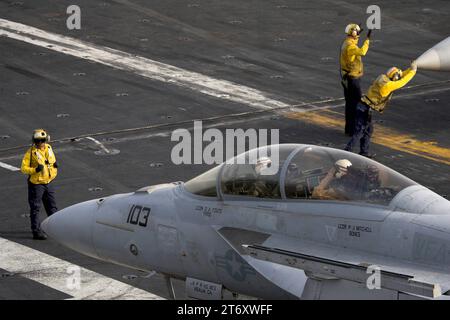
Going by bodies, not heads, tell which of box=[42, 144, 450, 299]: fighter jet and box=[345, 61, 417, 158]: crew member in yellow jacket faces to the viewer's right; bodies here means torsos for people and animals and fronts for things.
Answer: the crew member in yellow jacket

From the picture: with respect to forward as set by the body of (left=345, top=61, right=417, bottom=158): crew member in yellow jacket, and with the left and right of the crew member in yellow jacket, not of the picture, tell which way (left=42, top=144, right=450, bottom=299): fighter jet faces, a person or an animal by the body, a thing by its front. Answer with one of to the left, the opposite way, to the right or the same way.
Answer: the opposite way

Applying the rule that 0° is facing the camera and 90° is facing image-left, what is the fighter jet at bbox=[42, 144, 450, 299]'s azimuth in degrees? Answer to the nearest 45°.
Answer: approximately 90°

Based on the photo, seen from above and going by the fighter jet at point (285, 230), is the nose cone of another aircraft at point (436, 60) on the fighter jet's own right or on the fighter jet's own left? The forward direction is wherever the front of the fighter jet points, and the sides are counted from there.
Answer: on the fighter jet's own right

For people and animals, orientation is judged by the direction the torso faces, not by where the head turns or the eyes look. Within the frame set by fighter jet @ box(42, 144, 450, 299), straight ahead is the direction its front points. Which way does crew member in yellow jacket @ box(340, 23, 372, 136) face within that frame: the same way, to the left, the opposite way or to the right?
the opposite way

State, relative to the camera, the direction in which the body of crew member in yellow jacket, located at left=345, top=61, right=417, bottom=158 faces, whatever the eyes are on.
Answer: to the viewer's right

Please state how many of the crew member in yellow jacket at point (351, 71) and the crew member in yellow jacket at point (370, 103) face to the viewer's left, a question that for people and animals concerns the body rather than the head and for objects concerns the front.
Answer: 0

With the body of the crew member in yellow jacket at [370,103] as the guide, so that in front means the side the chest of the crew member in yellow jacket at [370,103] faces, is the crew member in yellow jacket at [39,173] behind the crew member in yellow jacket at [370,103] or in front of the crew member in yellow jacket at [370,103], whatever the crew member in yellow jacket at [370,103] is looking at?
behind
